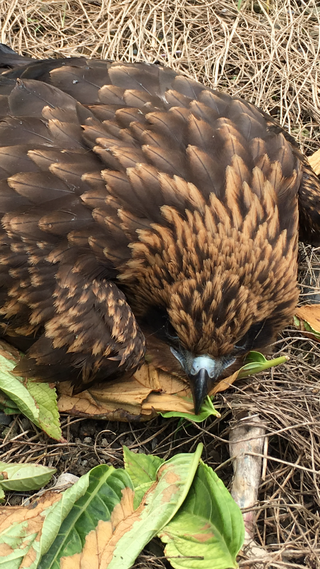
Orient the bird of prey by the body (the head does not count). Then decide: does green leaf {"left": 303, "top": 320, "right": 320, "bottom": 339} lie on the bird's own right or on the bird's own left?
on the bird's own left

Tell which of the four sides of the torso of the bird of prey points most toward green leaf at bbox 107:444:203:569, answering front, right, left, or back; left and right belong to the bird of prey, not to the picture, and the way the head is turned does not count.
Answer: front

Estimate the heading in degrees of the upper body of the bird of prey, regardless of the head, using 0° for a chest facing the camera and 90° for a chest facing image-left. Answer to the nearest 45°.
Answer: approximately 315°

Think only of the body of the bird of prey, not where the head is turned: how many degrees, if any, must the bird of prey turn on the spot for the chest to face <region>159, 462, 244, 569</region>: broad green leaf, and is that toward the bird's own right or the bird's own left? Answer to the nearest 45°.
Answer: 0° — it already faces it
